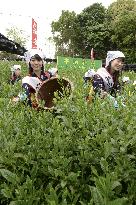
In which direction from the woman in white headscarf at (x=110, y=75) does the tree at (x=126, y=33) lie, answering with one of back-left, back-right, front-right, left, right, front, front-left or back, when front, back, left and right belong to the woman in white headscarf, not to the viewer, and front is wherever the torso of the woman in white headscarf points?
back-left
